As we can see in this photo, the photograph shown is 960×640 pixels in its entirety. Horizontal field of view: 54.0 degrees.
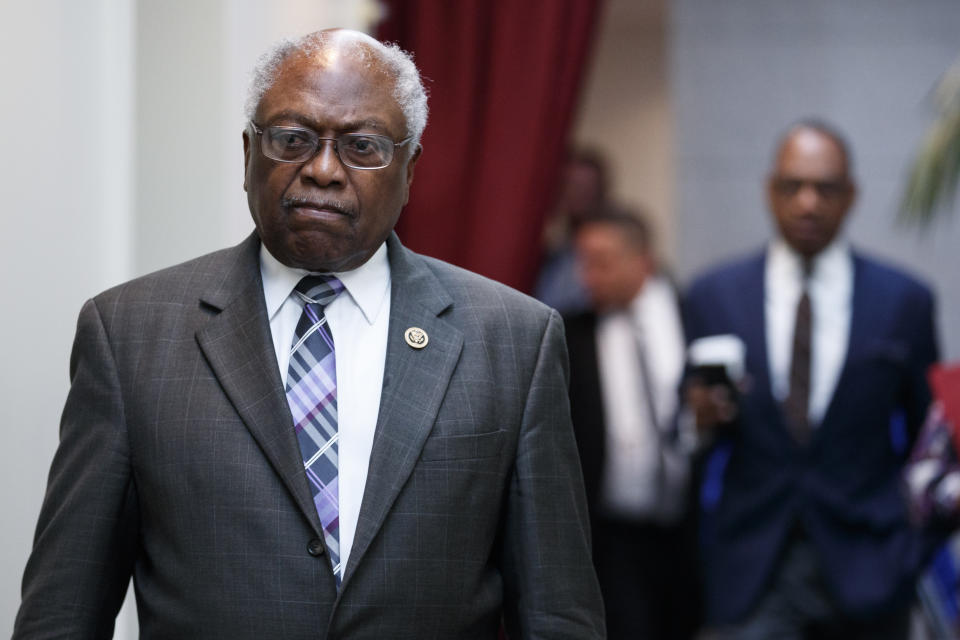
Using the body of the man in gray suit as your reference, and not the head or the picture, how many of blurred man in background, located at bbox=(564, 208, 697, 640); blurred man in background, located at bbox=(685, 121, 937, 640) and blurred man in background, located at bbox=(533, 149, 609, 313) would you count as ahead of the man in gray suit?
0

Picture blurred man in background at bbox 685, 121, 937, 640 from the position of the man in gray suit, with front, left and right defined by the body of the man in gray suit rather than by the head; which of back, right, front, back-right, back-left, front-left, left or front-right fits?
back-left

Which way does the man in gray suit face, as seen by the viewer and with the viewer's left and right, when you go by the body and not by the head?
facing the viewer

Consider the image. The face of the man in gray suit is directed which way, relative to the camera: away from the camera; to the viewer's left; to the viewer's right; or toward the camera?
toward the camera

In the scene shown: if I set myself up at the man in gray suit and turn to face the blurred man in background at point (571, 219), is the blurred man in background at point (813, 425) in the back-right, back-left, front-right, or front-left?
front-right

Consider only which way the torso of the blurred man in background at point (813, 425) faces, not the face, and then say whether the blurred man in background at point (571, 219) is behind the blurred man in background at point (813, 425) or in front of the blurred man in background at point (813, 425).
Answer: behind

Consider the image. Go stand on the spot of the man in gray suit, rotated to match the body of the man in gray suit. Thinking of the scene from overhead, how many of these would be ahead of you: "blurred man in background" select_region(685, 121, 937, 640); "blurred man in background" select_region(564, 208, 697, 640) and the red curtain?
0

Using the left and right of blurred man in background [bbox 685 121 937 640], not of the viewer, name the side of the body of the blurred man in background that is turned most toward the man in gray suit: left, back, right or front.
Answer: front

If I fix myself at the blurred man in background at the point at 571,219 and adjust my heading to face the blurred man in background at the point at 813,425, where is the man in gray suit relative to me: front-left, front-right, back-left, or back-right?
front-right

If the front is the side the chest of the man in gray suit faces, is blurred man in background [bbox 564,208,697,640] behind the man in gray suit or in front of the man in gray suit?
behind

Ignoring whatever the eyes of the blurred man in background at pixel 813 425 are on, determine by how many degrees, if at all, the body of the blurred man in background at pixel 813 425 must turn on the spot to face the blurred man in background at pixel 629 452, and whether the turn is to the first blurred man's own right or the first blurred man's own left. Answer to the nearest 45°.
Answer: approximately 135° to the first blurred man's own right

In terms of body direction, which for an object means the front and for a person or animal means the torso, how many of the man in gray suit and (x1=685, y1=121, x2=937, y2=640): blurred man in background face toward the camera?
2
